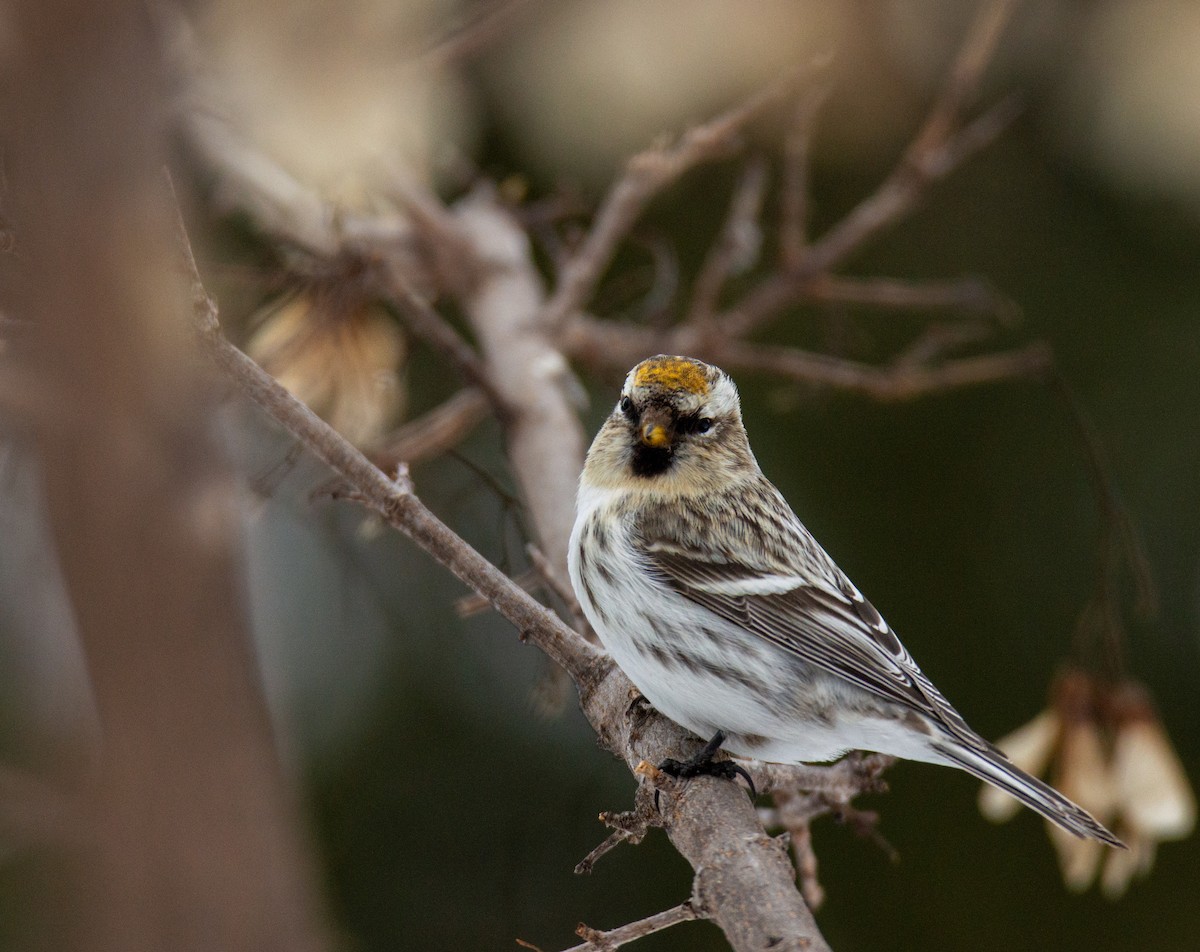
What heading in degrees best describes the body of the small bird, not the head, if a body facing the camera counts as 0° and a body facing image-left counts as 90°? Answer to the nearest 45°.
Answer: approximately 90°
